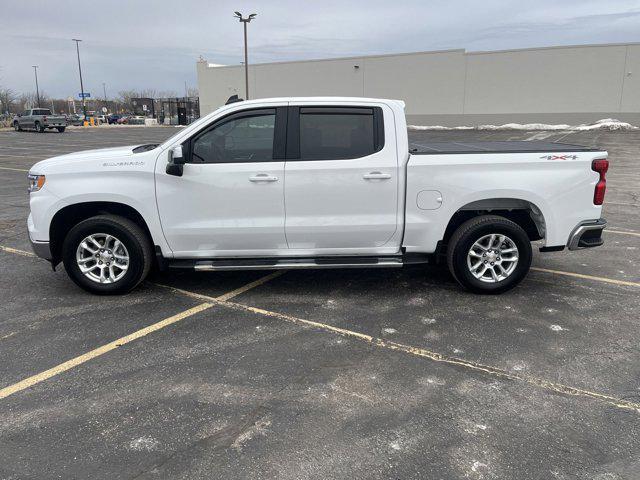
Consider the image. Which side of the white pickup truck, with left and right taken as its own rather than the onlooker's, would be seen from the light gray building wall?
right

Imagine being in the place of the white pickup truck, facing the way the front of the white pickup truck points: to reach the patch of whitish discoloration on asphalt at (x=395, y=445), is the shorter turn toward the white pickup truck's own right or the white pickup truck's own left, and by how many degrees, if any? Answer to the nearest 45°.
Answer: approximately 90° to the white pickup truck's own left

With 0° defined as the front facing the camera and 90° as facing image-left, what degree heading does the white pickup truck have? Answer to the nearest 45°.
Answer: approximately 90°

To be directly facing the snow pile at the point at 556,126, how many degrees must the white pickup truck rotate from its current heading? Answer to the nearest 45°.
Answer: approximately 135° to its right

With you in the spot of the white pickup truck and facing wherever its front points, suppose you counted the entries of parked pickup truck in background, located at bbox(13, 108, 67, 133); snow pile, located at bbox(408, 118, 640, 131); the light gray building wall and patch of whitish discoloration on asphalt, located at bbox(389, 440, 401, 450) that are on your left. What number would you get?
1

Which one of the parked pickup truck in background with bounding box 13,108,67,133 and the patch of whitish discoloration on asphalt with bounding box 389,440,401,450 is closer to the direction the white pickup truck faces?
the parked pickup truck in background

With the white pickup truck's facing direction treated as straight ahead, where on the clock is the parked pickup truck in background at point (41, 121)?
The parked pickup truck in background is roughly at 2 o'clock from the white pickup truck.

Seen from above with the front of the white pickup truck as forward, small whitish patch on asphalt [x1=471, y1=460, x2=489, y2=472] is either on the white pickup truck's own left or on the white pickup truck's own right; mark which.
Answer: on the white pickup truck's own left

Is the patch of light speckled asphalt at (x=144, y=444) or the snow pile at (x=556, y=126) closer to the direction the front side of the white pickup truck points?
the patch of light speckled asphalt

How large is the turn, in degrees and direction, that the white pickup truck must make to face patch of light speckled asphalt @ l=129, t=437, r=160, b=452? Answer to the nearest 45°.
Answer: approximately 90° to its left

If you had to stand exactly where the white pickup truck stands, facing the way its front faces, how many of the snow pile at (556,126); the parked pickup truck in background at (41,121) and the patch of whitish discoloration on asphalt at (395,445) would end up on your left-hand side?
1

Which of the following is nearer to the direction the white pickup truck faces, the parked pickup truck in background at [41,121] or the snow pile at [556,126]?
the parked pickup truck in background
